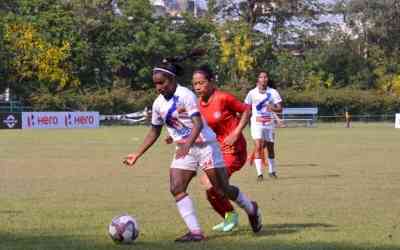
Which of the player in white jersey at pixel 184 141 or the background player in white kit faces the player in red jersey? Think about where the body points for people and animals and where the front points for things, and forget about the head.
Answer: the background player in white kit

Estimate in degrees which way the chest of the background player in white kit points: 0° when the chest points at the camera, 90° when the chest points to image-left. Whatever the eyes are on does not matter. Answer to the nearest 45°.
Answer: approximately 0°

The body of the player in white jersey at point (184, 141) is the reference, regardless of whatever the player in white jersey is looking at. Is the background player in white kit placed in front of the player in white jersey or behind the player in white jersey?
behind

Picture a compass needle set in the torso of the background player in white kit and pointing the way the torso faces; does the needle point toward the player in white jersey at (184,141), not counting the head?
yes

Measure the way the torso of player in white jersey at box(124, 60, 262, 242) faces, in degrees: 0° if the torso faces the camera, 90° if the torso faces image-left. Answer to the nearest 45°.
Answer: approximately 45°

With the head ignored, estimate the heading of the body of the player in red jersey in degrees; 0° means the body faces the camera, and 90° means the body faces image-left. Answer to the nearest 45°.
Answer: approximately 45°
